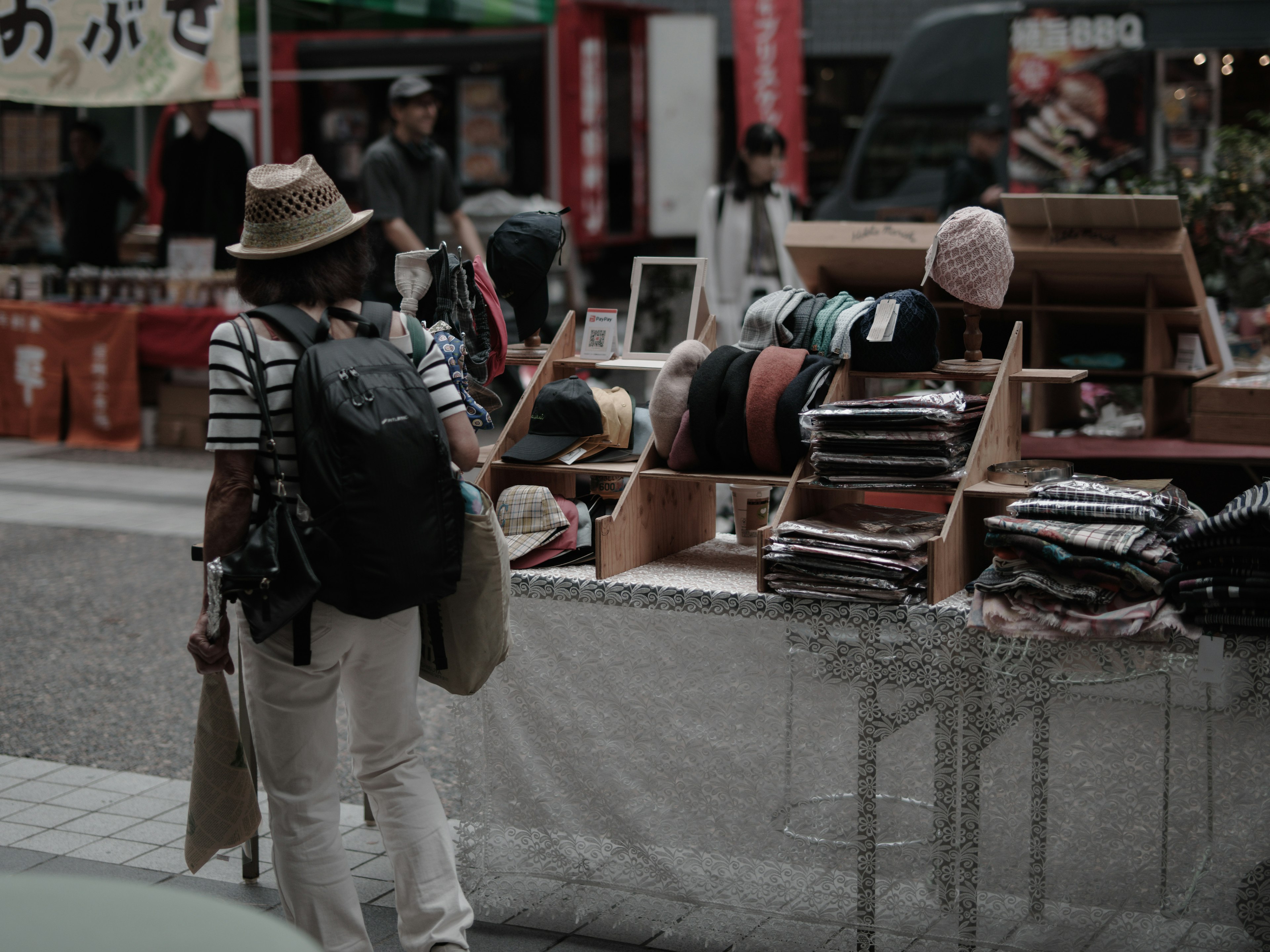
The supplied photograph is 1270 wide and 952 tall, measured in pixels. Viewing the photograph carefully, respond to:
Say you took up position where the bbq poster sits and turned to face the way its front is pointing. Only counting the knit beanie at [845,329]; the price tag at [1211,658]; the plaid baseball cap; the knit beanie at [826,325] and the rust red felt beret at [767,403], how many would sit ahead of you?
5

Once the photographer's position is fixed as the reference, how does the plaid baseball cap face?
facing the viewer and to the left of the viewer

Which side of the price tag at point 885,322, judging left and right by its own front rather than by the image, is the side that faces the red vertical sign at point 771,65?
back

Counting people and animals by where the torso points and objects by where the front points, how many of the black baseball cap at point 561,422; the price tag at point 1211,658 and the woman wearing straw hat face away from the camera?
1

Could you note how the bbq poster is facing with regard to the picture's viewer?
facing the viewer

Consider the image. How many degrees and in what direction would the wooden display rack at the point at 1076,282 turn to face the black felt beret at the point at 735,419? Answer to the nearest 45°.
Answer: approximately 45° to its right

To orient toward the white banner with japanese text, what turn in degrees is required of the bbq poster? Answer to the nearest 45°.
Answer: approximately 45° to its right

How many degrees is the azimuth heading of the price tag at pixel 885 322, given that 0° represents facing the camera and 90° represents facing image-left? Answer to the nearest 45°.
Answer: approximately 0°

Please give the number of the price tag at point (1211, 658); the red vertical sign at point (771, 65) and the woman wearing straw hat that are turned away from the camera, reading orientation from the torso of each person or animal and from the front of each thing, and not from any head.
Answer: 1

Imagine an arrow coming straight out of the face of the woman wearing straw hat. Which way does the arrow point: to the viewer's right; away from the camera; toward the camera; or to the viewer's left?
away from the camera

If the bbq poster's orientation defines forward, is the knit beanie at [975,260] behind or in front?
in front

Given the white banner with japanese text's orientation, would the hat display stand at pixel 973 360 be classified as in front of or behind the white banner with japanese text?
in front

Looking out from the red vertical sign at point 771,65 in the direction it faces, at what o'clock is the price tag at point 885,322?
The price tag is roughly at 12 o'clock from the red vertical sign.

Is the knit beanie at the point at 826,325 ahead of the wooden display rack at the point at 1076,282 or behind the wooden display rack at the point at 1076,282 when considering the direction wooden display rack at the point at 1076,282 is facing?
ahead

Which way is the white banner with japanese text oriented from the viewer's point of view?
toward the camera
